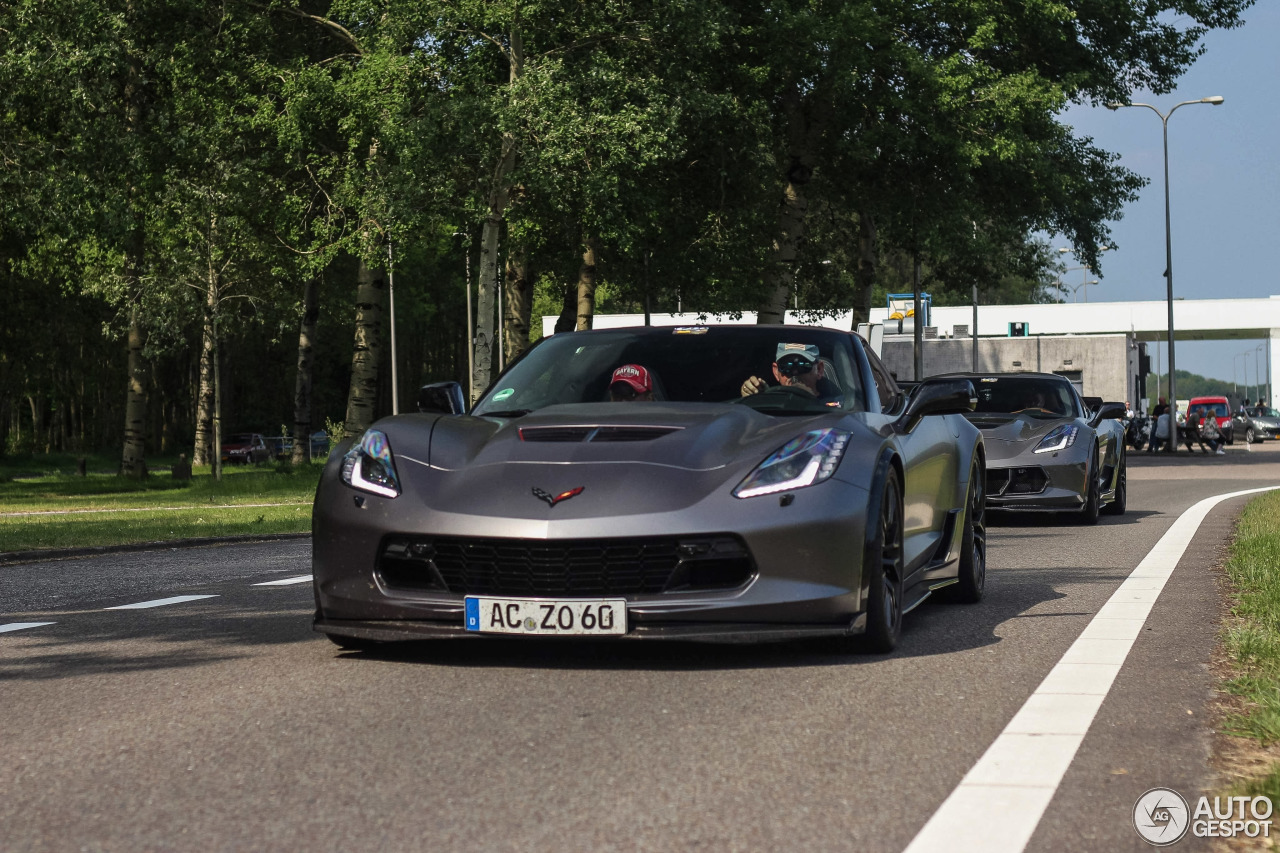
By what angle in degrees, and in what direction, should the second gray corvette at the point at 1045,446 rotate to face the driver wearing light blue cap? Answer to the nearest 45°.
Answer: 0° — it already faces them

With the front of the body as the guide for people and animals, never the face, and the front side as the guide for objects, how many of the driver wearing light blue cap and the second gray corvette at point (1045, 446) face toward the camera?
2

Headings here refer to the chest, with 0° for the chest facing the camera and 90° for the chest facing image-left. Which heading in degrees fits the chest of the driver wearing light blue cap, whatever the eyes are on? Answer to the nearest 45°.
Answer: approximately 0°

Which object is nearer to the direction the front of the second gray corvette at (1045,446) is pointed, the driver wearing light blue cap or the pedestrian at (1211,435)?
the driver wearing light blue cap

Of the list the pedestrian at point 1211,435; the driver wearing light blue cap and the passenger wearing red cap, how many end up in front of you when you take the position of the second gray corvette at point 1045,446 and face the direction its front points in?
2

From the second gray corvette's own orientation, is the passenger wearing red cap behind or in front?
in front

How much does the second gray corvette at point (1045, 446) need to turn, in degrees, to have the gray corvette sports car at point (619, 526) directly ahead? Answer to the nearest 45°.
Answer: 0° — it already faces it

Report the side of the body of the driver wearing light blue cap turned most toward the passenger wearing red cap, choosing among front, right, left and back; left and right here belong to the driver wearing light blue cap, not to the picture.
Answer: right

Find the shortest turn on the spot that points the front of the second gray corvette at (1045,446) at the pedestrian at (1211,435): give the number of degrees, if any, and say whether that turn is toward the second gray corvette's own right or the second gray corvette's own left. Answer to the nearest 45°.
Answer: approximately 180°

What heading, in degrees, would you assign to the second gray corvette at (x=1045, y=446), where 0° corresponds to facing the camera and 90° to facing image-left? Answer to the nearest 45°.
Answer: approximately 0°
